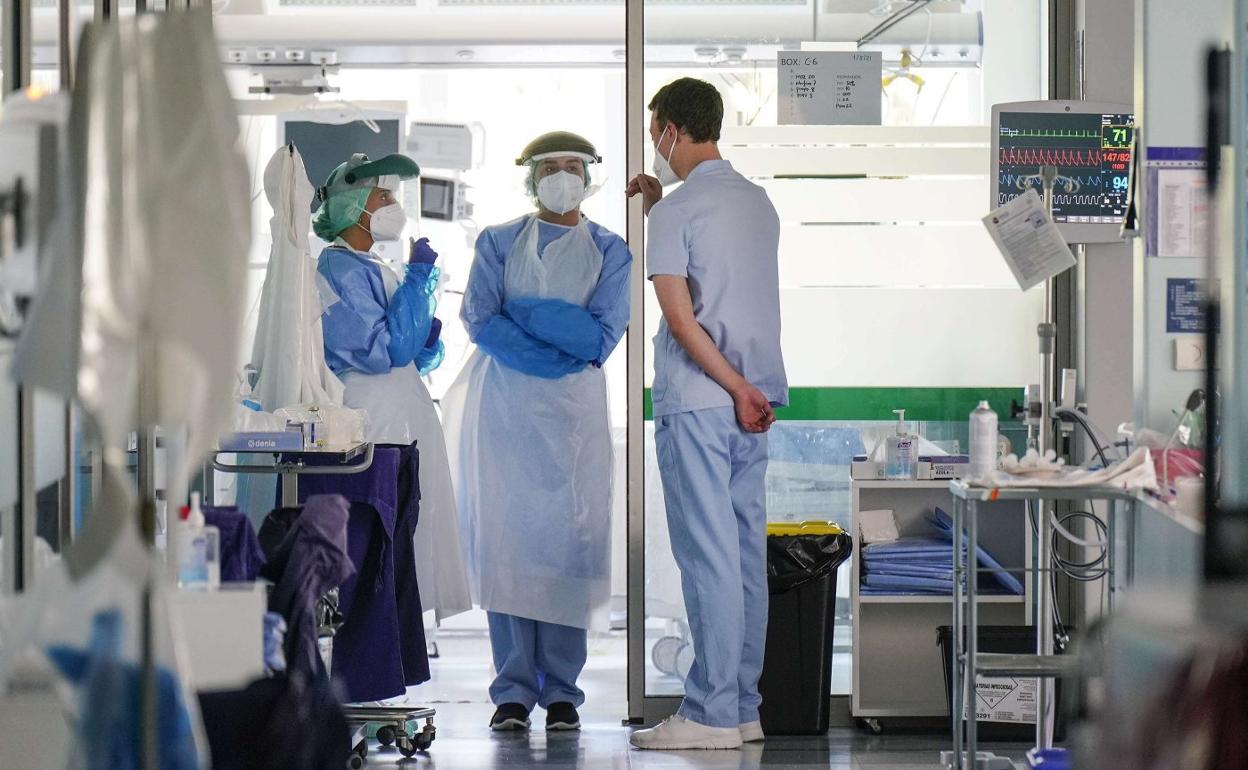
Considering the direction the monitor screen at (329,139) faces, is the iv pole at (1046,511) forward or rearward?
forward

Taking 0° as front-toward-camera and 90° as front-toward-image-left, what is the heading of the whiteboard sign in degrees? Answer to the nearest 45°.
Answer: approximately 0°

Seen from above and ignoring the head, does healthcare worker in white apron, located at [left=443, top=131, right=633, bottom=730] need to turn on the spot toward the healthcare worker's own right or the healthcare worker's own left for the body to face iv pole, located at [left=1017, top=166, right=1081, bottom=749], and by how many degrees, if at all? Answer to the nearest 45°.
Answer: approximately 45° to the healthcare worker's own left

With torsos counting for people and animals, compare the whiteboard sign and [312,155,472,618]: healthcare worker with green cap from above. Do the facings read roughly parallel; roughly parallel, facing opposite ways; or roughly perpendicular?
roughly perpendicular

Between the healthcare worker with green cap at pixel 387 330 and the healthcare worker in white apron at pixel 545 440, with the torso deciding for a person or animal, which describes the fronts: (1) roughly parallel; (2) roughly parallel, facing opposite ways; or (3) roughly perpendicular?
roughly perpendicular

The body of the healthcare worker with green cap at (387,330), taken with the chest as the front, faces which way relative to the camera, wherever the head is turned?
to the viewer's right

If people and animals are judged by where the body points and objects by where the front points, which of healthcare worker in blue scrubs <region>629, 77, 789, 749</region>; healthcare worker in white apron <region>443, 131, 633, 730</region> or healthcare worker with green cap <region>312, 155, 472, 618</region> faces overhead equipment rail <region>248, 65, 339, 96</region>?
the healthcare worker in blue scrubs

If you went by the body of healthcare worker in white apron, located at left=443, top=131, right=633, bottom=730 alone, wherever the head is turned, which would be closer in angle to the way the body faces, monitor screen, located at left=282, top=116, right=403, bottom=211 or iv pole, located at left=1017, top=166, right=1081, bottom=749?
the iv pole

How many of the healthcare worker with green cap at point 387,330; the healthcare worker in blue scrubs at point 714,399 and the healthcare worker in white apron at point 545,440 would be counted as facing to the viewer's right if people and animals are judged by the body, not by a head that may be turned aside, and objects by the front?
1

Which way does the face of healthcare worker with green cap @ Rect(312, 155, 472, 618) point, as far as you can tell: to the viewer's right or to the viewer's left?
to the viewer's right
